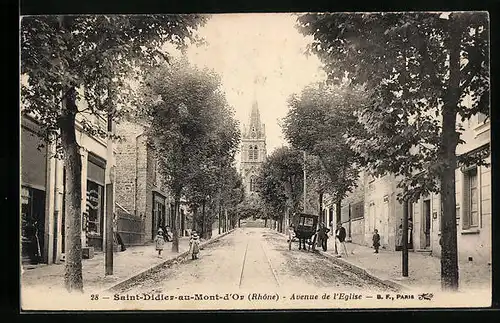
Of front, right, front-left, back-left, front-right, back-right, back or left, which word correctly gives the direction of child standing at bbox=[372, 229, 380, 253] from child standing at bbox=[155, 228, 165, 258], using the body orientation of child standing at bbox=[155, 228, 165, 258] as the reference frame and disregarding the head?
left

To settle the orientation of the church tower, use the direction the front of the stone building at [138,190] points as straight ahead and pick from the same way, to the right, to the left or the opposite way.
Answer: to the right

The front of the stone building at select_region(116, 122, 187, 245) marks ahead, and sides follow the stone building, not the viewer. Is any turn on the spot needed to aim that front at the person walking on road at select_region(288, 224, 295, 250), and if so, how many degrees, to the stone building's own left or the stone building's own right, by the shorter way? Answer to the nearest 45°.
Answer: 0° — it already faces them

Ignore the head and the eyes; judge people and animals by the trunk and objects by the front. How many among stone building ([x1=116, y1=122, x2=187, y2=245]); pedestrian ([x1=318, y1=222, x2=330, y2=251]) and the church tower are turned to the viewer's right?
1

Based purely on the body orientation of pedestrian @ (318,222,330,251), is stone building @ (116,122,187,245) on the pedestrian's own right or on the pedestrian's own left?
on the pedestrian's own right

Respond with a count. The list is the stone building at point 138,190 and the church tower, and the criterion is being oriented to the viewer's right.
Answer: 1
